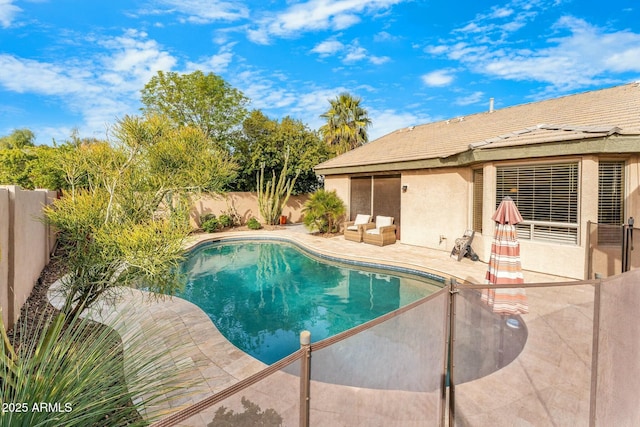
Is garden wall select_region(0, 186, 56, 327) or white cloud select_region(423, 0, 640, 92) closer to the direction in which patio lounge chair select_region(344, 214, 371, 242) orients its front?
the garden wall

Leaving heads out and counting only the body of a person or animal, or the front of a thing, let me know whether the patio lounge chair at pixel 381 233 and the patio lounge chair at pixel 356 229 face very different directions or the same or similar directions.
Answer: same or similar directions

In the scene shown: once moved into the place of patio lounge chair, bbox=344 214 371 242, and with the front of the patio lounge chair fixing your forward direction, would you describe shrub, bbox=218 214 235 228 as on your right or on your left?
on your right

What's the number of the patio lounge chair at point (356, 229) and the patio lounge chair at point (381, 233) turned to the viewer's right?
0

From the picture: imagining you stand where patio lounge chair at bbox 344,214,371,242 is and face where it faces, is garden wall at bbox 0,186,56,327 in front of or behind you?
in front

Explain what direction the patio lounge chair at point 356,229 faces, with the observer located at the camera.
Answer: facing the viewer and to the left of the viewer

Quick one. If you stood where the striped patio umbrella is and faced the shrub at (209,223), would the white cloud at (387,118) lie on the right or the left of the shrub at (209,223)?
right

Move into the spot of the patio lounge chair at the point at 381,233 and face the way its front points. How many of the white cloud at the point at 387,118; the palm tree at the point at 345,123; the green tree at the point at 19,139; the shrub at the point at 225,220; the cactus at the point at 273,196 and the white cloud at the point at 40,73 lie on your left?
0

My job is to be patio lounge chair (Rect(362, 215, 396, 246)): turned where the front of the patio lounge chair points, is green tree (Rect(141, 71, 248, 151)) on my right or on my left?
on my right

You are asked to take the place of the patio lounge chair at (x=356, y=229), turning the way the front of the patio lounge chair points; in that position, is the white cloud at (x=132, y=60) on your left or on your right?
on your right

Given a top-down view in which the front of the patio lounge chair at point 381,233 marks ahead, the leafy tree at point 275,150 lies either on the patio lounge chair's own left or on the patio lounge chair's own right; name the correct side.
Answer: on the patio lounge chair's own right
